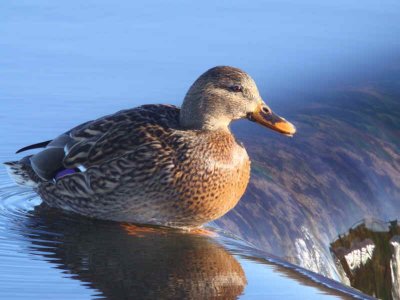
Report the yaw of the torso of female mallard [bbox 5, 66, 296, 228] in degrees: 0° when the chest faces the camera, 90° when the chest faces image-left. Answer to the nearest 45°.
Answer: approximately 270°
